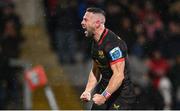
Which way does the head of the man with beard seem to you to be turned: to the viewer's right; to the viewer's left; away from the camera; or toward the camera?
to the viewer's left

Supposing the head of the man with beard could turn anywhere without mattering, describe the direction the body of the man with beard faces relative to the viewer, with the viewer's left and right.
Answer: facing to the left of the viewer
